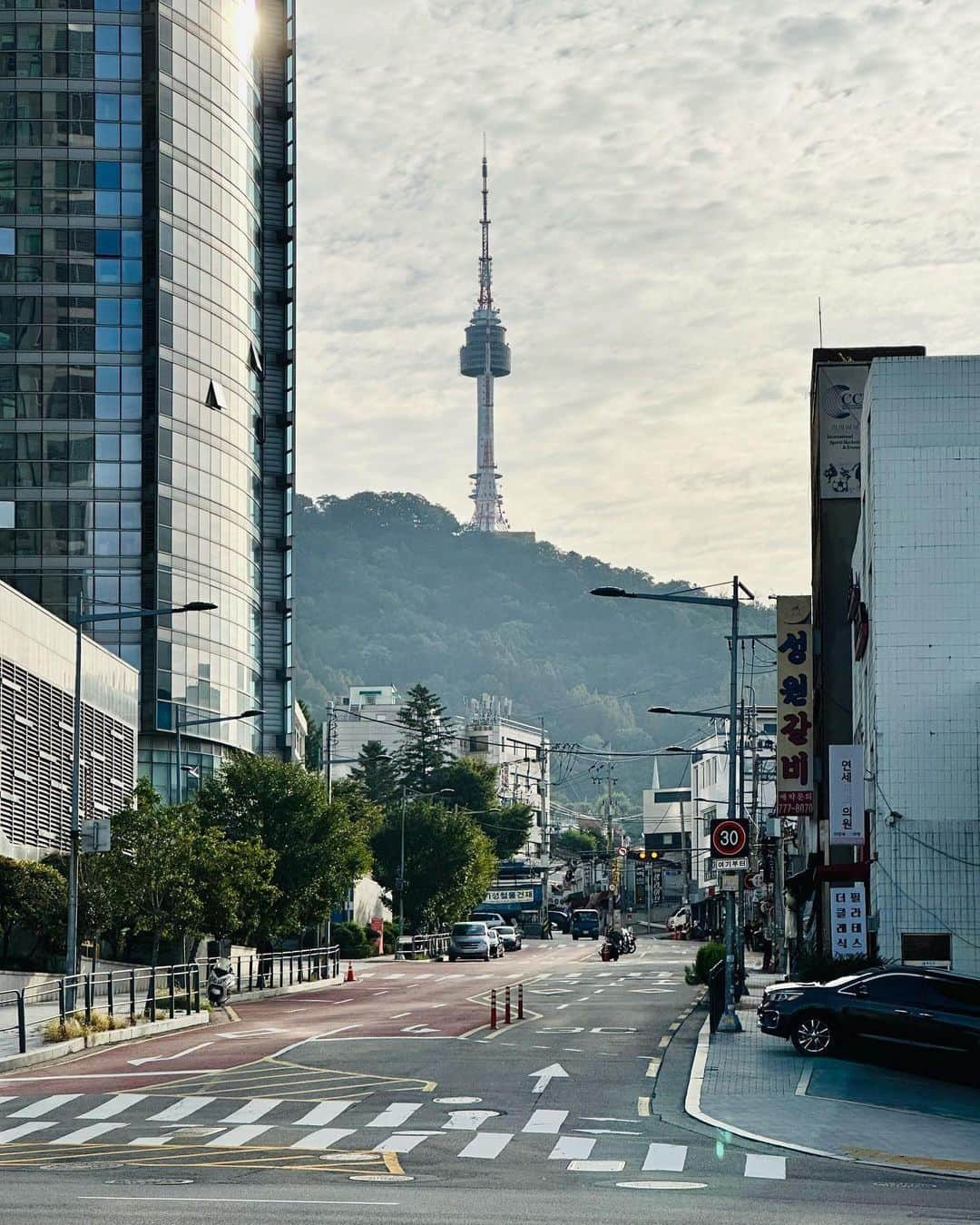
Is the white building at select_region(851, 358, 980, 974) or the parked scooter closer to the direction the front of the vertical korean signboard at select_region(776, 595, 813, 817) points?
the white building

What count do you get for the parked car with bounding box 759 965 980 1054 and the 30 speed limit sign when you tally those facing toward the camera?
1

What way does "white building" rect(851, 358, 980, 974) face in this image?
to the viewer's left

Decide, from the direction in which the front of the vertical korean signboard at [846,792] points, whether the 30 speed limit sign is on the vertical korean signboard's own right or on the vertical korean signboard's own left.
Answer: on the vertical korean signboard's own right

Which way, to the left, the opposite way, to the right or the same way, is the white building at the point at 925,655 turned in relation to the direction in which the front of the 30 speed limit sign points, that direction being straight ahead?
to the right

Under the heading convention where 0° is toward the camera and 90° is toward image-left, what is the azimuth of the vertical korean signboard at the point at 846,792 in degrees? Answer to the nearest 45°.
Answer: approximately 0°

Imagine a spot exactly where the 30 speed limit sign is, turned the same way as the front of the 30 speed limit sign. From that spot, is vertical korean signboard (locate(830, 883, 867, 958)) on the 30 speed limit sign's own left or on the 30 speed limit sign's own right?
on the 30 speed limit sign's own left

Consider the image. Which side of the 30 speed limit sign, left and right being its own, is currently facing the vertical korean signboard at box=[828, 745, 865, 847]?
left

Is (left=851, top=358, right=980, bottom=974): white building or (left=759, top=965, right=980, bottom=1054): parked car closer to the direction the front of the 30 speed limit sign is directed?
the parked car

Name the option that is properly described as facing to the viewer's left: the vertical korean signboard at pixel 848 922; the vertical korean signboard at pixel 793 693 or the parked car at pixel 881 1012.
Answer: the parked car

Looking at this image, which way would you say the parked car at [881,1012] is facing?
to the viewer's left
